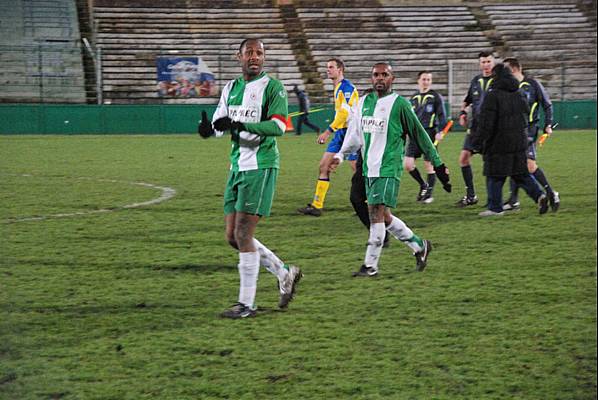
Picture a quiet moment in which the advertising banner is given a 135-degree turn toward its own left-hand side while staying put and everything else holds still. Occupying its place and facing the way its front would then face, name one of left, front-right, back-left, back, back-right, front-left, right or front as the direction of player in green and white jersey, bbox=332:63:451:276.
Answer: back-right

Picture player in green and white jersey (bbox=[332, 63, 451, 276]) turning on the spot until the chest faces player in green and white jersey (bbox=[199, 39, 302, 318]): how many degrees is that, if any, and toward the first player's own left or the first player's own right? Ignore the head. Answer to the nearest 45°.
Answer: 0° — they already face them

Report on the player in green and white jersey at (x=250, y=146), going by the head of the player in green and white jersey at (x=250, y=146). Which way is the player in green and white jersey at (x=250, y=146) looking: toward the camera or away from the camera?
toward the camera

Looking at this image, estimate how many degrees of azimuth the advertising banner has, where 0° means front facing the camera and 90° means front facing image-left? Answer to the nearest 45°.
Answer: approximately 0°

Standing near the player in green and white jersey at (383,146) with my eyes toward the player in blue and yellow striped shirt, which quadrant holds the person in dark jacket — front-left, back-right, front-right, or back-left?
front-right

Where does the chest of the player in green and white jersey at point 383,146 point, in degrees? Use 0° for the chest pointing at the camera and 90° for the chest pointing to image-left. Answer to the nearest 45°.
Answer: approximately 45°

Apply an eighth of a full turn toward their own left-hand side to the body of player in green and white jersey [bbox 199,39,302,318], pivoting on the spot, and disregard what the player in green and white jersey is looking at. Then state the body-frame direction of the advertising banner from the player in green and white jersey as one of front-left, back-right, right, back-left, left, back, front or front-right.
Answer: back
